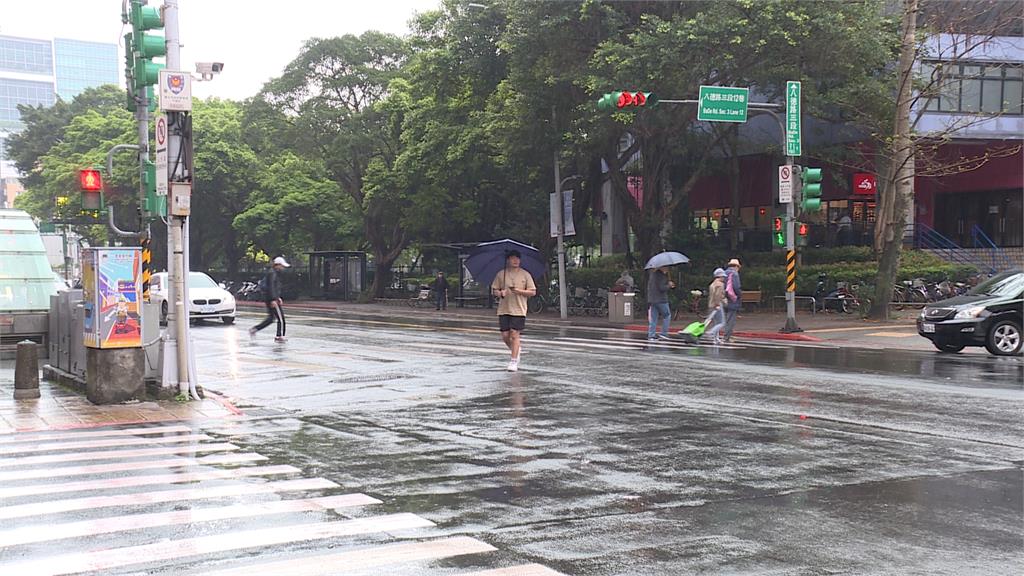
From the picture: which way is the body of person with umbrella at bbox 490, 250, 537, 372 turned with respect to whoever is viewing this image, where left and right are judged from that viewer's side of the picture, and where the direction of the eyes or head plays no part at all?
facing the viewer

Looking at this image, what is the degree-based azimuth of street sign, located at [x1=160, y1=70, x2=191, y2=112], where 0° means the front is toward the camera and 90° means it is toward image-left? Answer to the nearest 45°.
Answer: approximately 0°

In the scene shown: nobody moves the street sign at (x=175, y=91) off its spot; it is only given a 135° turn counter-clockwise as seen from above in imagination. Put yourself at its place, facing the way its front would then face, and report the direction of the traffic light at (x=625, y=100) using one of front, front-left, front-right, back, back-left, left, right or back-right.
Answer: front

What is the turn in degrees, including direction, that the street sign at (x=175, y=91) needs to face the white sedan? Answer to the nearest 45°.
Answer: approximately 180°

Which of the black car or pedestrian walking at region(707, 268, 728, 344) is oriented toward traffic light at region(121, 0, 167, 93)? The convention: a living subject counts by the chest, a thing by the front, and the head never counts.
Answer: the black car

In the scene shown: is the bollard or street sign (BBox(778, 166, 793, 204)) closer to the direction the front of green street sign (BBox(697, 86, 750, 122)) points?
the bollard

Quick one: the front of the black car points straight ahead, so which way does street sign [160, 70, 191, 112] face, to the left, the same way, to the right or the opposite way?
to the left

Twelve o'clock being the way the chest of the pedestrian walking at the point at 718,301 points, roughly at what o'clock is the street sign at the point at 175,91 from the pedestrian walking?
The street sign is roughly at 4 o'clock from the pedestrian walking.

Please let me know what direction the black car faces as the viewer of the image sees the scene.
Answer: facing the viewer and to the left of the viewer
